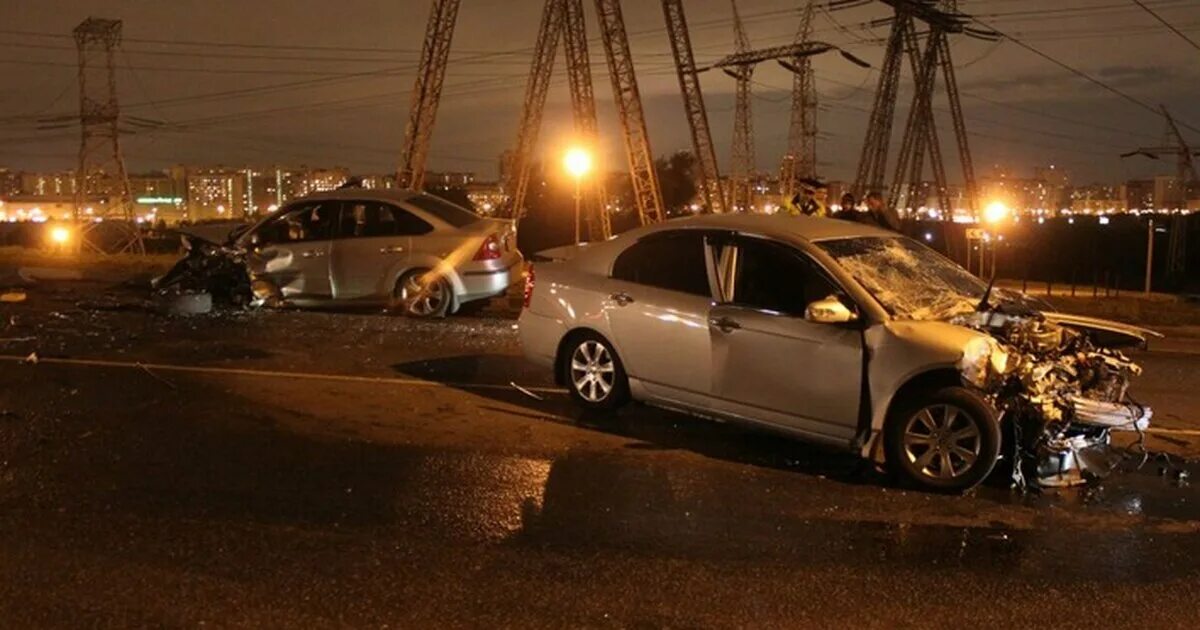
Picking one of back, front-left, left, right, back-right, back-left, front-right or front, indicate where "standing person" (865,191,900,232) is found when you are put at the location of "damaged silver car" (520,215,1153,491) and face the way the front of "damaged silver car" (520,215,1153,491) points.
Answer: back-left

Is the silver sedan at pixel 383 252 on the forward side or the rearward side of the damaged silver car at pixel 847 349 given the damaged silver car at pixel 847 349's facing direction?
on the rearward side

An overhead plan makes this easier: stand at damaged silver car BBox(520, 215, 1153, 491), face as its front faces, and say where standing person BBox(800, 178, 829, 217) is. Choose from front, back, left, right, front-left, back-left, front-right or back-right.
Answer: back-left

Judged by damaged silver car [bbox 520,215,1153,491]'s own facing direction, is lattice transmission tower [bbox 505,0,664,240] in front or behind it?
behind

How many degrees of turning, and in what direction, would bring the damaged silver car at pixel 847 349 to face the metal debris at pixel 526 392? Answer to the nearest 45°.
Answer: approximately 180°

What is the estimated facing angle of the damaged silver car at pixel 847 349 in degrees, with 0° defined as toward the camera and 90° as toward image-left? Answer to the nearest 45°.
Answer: approximately 315°

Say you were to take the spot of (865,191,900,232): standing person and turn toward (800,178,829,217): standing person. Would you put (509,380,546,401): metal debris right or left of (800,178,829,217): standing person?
left

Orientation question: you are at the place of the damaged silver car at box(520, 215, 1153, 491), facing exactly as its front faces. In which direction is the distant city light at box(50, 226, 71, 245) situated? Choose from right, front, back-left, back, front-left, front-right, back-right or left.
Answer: back
